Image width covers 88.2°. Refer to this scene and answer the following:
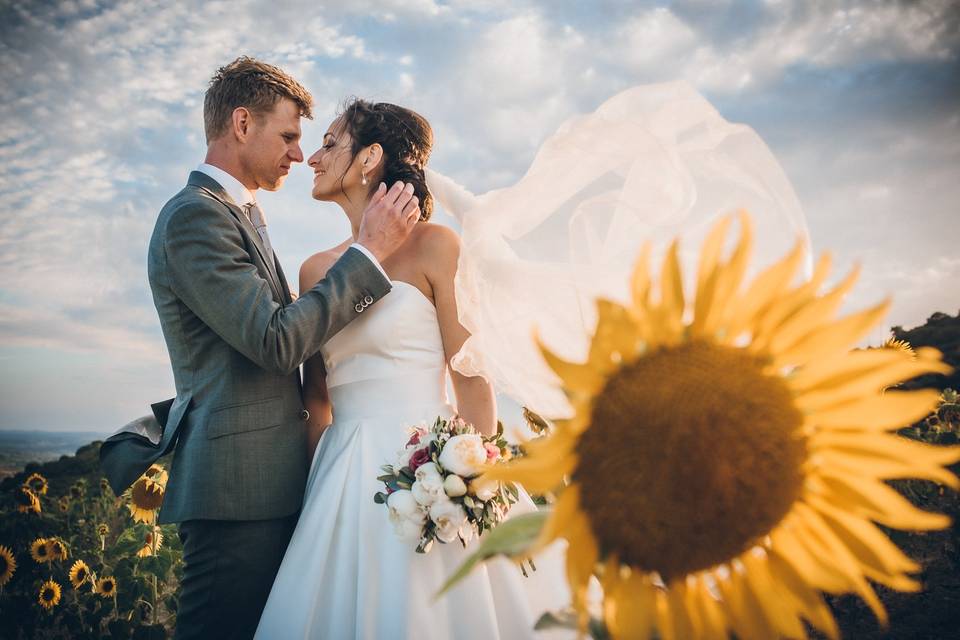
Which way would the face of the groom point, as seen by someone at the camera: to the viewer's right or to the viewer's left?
to the viewer's right

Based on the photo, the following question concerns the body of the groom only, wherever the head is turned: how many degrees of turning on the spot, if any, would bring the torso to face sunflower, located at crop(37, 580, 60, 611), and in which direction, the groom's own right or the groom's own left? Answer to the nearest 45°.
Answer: approximately 135° to the groom's own left

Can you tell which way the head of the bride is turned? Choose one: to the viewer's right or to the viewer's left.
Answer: to the viewer's left

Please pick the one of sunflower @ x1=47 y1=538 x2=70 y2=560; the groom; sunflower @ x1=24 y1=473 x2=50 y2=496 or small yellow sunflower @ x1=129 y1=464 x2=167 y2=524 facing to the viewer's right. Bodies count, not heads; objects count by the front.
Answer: the groom

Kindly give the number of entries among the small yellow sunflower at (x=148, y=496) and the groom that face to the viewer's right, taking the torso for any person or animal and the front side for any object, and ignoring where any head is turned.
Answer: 1

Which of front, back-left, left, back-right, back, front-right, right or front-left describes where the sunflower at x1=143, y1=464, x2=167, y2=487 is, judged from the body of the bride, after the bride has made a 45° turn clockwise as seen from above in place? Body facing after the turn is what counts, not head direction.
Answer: front-right

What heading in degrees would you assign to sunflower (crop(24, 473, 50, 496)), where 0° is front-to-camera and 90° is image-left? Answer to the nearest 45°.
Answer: approximately 0°

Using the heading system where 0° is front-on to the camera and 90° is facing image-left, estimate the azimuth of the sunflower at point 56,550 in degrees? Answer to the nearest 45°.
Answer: approximately 0°

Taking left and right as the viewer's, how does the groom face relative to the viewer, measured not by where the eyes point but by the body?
facing to the right of the viewer
